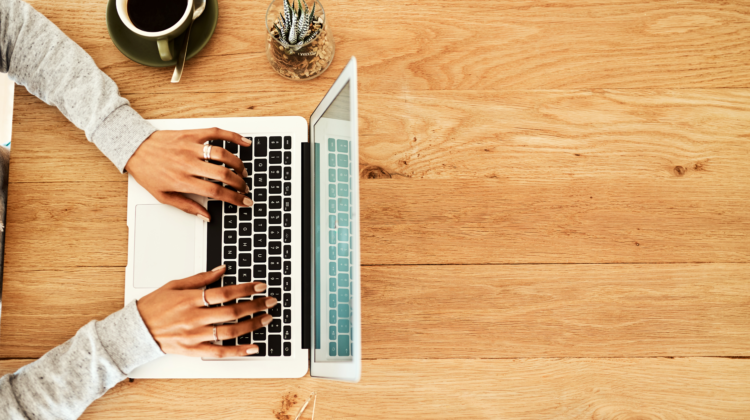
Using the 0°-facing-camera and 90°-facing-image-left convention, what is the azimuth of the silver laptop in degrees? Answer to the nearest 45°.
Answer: approximately 90°
